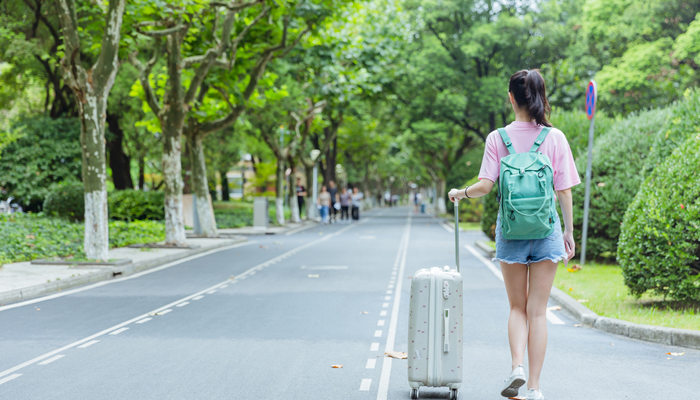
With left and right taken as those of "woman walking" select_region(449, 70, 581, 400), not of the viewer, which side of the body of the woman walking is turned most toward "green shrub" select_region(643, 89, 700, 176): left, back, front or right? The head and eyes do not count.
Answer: front

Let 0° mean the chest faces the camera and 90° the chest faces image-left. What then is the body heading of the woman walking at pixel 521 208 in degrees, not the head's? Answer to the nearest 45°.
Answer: approximately 180°

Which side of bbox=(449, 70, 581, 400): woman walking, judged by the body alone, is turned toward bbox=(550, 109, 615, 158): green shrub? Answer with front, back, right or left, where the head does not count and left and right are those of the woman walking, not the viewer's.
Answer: front

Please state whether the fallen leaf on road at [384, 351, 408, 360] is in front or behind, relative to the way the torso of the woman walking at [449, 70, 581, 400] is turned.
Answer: in front

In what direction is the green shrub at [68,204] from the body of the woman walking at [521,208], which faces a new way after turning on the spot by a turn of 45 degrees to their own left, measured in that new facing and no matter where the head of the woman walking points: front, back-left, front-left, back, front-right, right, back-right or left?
front

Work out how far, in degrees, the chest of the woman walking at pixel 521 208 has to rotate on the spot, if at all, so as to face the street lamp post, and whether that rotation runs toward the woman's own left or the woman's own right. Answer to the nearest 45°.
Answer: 0° — they already face it

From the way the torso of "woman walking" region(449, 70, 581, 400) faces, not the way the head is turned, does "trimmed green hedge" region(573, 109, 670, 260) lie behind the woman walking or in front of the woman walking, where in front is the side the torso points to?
in front

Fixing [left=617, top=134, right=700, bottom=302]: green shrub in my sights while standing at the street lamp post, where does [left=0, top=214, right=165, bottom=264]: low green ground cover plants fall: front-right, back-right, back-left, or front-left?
front-right
